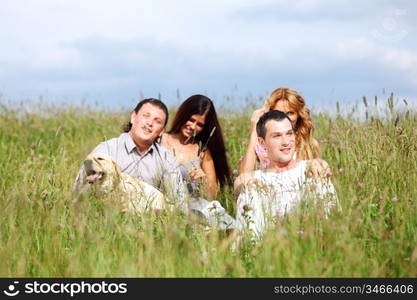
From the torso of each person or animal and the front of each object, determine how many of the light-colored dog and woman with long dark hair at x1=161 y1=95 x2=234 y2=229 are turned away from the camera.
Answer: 0

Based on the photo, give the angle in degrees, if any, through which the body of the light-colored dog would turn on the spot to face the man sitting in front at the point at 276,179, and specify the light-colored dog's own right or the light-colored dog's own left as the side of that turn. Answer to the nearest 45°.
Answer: approximately 135° to the light-colored dog's own left

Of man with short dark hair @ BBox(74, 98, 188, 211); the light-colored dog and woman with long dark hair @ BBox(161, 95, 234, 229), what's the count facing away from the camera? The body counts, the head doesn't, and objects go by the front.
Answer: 0

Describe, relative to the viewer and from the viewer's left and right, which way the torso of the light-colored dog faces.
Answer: facing the viewer and to the left of the viewer

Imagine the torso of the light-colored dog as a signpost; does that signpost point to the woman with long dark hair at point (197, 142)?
no

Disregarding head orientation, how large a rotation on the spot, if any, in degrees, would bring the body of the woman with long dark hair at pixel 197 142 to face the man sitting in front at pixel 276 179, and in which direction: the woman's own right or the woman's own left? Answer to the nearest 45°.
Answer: approximately 45° to the woman's own left

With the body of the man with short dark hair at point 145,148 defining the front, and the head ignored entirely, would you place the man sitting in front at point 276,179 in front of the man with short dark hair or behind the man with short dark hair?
in front

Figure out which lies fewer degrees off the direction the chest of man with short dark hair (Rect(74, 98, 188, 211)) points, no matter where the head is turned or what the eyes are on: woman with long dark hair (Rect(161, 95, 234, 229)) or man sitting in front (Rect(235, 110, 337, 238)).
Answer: the man sitting in front

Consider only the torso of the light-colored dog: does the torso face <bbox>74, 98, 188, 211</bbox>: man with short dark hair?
no

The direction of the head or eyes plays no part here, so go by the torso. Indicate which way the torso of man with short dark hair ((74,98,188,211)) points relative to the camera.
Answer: toward the camera

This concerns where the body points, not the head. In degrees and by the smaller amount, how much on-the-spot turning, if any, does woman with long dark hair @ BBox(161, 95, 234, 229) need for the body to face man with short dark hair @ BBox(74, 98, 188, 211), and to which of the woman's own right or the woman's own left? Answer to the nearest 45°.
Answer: approximately 90° to the woman's own right
